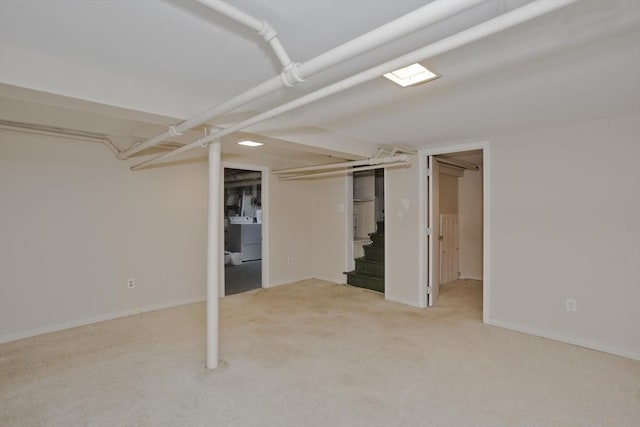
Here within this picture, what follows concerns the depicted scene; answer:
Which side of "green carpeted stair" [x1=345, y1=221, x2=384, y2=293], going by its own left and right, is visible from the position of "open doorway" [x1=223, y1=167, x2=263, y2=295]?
right

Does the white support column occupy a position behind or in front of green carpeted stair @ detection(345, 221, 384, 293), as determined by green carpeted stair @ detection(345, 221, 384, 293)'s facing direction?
in front

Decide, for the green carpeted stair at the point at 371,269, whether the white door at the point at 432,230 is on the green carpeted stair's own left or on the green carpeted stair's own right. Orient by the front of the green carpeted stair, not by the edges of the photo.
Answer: on the green carpeted stair's own left

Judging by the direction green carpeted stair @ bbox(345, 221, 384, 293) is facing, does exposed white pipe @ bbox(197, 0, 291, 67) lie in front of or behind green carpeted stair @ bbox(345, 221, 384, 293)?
in front

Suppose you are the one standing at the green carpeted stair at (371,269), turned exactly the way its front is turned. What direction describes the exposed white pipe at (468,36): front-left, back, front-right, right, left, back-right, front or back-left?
front-left

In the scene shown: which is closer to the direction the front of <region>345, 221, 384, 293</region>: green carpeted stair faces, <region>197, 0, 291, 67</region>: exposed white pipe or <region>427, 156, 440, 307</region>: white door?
the exposed white pipe

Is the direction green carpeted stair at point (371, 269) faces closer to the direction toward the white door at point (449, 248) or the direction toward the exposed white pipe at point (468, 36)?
the exposed white pipe

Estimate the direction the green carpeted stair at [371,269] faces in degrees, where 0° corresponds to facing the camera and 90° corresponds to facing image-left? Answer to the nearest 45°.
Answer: approximately 45°

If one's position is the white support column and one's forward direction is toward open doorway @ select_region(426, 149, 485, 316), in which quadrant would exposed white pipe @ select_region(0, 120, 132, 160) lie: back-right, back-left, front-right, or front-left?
back-left

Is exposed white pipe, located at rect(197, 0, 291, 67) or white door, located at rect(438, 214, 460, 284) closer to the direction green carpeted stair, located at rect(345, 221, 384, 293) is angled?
the exposed white pipe
